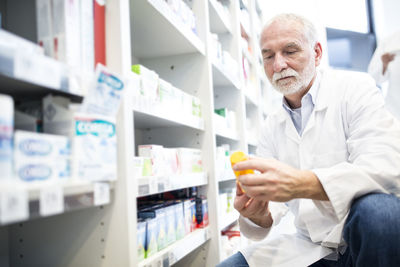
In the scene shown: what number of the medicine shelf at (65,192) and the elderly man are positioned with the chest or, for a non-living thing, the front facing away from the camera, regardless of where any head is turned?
0

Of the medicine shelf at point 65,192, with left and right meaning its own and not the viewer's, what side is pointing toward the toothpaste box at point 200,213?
left

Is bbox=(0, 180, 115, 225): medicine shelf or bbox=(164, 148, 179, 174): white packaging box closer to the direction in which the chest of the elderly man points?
the medicine shelf

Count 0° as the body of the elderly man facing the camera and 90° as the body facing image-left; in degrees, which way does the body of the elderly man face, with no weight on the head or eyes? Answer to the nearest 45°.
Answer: approximately 45°

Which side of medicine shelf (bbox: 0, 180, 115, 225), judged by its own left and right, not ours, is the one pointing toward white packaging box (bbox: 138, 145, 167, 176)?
left

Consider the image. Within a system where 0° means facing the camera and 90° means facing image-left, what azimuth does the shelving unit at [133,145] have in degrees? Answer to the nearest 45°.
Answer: approximately 315°
